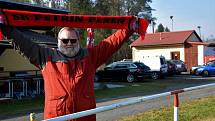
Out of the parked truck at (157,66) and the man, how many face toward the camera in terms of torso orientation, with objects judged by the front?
1

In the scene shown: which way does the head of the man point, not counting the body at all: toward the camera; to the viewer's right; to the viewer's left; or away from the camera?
toward the camera

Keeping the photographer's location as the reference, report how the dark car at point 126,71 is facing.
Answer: facing away from the viewer and to the left of the viewer

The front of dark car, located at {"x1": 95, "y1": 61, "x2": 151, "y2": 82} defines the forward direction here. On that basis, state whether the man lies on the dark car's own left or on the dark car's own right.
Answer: on the dark car's own left

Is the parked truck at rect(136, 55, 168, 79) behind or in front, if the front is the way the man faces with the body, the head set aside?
behind

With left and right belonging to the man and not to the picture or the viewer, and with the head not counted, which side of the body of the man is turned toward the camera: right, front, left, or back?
front
